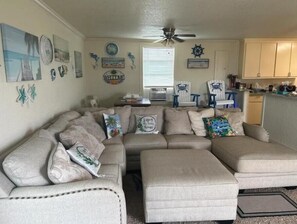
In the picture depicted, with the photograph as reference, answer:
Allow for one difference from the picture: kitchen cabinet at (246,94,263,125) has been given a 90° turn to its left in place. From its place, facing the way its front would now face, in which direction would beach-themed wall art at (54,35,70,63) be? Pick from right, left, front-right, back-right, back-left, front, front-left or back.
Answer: back-right

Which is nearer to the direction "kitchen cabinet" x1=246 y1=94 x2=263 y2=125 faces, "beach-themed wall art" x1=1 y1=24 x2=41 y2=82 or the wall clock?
the beach-themed wall art

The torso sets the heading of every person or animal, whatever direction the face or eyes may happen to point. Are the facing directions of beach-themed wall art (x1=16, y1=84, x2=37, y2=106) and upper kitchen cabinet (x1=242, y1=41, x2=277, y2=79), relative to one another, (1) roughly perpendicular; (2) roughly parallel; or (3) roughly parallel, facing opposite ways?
roughly perpendicular

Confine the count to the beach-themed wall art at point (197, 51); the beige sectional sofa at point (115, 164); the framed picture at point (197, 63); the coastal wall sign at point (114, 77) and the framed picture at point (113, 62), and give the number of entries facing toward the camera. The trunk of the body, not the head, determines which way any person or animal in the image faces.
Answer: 5

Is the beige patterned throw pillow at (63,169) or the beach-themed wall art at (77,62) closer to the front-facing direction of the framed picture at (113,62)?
the beige patterned throw pillow

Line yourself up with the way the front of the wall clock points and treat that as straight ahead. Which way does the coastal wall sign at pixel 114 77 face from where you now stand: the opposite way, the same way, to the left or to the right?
the same way

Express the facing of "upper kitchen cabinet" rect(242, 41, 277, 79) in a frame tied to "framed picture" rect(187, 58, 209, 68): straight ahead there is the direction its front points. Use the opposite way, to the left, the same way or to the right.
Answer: the same way

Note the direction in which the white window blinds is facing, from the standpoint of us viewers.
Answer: facing the viewer

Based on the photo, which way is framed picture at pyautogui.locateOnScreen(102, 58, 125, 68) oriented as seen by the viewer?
toward the camera

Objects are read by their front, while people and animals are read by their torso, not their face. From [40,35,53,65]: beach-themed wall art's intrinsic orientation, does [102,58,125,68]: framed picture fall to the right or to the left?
on its left

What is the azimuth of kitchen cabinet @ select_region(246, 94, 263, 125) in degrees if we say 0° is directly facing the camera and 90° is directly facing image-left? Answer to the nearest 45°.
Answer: approximately 0°

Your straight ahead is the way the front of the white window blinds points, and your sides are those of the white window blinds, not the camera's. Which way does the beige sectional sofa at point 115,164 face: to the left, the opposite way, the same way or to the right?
the same way

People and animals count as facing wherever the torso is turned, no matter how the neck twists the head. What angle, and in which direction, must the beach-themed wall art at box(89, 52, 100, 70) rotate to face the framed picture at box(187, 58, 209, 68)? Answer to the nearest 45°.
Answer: approximately 90° to its left

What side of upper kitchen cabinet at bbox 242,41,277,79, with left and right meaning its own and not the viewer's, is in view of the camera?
front

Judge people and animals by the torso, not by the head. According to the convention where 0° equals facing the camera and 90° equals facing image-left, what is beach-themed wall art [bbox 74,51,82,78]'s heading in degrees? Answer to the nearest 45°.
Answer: approximately 315°

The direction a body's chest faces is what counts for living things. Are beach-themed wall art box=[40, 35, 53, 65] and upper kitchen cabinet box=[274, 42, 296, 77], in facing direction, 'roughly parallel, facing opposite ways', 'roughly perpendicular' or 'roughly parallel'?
roughly perpendicular

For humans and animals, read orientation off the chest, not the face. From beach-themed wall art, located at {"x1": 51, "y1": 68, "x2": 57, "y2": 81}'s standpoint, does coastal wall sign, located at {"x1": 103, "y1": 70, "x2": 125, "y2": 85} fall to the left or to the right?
on its left

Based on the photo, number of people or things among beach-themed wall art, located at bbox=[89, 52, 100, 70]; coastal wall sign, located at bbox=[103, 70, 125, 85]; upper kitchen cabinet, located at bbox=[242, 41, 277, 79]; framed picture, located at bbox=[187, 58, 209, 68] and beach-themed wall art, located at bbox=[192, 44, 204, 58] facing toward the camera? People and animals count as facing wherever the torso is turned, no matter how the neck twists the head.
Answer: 5
